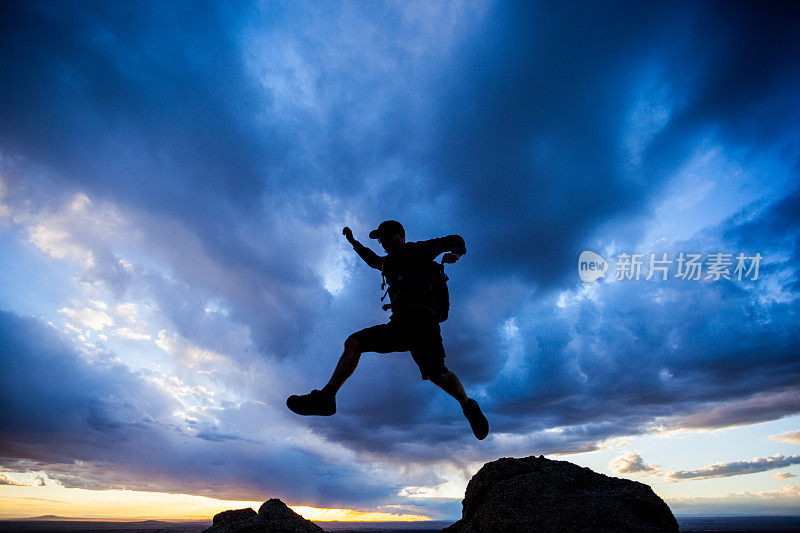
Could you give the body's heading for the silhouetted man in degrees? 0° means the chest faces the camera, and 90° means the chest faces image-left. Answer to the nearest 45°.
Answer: approximately 90°

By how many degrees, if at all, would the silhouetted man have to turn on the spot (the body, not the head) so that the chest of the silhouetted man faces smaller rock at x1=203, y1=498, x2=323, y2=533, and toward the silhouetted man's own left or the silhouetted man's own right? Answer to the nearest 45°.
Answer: approximately 45° to the silhouetted man's own right
